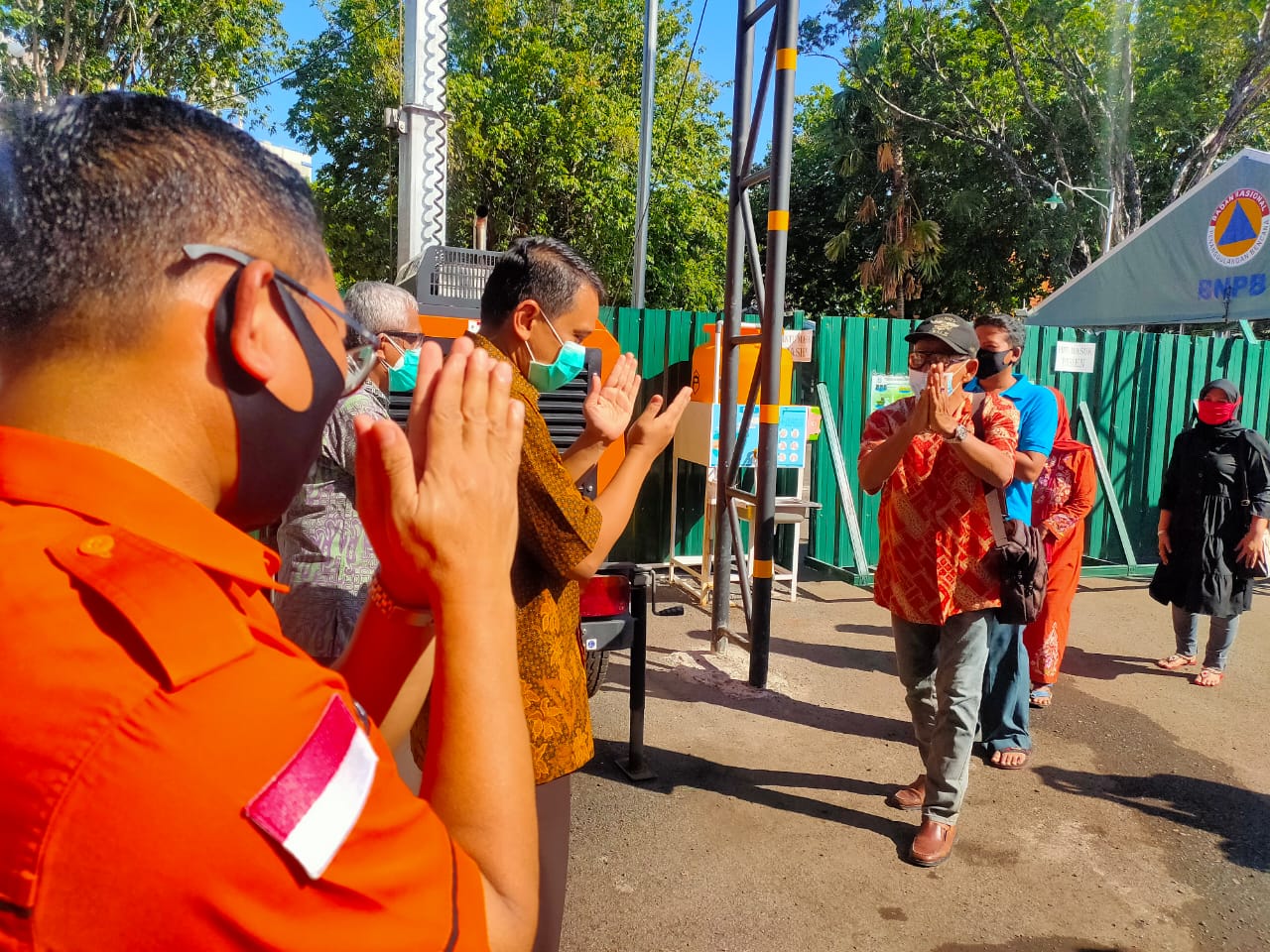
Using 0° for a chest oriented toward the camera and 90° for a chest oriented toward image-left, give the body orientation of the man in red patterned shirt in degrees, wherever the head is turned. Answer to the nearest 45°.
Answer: approximately 0°

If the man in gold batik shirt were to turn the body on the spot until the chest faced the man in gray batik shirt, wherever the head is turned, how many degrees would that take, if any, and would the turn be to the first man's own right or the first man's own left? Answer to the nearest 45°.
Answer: approximately 135° to the first man's own left

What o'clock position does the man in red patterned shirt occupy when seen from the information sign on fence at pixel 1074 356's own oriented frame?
The man in red patterned shirt is roughly at 12 o'clock from the information sign on fence.

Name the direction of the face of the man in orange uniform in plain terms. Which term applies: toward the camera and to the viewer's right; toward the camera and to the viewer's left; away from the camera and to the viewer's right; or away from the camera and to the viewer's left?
away from the camera and to the viewer's right

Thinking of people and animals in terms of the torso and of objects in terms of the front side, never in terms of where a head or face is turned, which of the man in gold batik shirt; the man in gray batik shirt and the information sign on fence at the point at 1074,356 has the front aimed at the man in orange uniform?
the information sign on fence

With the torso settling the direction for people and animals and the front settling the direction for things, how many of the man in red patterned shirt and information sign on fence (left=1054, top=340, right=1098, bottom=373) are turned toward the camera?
2

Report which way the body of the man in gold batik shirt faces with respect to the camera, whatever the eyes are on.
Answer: to the viewer's right

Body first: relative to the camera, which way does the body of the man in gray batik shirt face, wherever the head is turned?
to the viewer's right

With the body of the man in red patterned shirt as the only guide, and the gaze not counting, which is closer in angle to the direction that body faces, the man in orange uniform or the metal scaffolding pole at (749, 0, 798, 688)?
the man in orange uniform

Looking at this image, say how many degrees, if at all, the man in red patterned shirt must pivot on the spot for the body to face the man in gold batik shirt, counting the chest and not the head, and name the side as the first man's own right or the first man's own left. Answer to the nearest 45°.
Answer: approximately 45° to the first man's own right

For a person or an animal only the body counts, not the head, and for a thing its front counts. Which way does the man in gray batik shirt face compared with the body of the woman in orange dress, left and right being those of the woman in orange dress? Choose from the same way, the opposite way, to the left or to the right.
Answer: the opposite way

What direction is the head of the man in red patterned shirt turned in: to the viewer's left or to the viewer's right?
to the viewer's left

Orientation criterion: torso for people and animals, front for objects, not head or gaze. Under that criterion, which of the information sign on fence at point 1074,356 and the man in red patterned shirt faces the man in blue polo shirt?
the information sign on fence

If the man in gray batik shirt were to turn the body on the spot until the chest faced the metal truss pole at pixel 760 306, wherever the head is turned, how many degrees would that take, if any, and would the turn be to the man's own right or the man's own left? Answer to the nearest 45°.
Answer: approximately 45° to the man's own left
